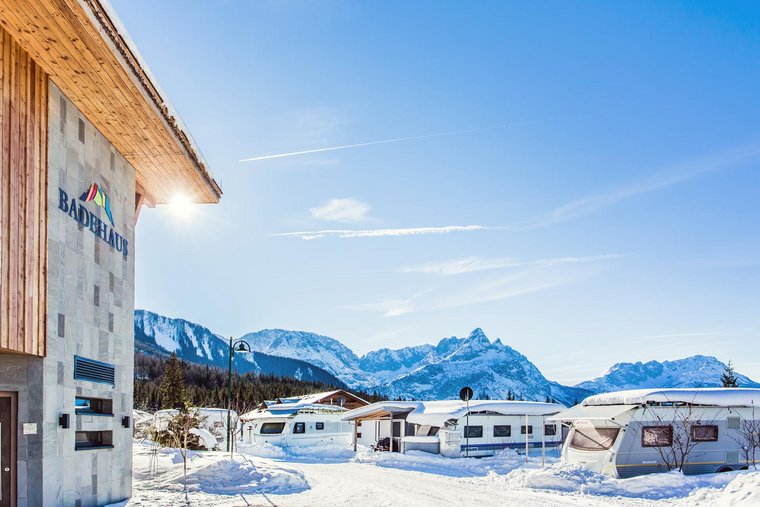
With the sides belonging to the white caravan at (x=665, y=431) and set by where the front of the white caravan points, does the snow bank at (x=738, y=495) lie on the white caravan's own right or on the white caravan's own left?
on the white caravan's own left

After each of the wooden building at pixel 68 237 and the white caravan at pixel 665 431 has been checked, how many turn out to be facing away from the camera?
0

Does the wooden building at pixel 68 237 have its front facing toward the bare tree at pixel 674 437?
no

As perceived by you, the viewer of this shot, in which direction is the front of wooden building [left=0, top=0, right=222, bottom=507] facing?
facing the viewer and to the right of the viewer

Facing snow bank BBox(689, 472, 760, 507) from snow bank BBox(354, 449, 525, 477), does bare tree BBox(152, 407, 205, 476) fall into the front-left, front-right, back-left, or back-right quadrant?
back-right

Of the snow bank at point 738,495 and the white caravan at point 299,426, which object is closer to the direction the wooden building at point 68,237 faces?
the snow bank
